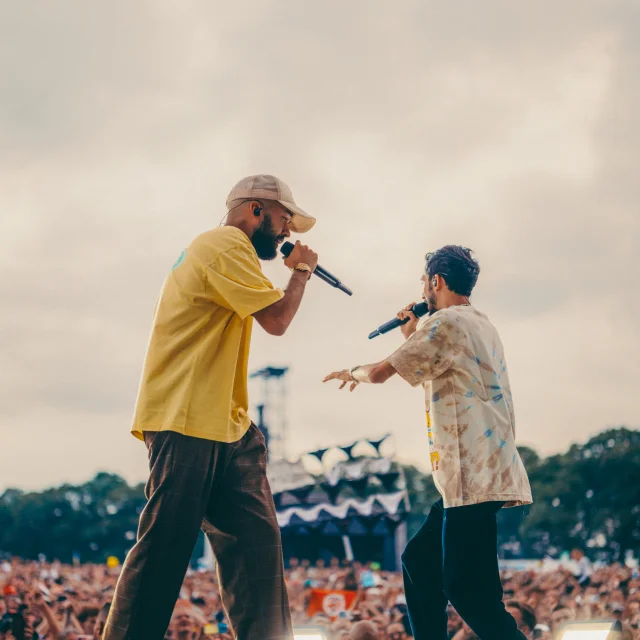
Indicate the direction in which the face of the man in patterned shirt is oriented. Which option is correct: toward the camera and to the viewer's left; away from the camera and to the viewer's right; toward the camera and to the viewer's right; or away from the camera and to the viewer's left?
away from the camera and to the viewer's left

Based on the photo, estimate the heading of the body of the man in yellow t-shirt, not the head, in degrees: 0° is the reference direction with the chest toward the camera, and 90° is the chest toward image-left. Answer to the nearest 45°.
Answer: approximately 270°

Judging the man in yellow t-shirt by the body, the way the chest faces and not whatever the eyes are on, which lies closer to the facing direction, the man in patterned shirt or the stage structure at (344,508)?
the man in patterned shirt

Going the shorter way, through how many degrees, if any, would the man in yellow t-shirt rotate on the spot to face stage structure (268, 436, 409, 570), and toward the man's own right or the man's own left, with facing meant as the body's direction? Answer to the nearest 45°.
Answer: approximately 90° to the man's own left

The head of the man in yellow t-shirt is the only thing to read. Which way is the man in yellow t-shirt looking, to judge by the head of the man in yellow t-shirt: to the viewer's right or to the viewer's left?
to the viewer's right
